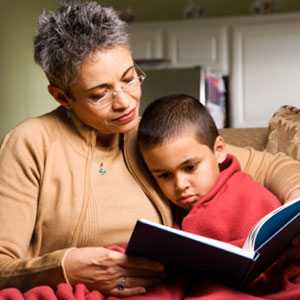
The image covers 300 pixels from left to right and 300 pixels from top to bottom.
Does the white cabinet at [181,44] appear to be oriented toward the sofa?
yes

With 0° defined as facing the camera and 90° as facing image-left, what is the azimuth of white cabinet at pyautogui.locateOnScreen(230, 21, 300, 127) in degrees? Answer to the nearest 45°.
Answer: approximately 0°

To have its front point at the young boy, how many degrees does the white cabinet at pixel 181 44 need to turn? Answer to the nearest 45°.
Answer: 0° — it already faces them

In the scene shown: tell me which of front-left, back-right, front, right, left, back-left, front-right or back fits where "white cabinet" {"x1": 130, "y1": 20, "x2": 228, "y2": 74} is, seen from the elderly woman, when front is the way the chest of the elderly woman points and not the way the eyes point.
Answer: back-left

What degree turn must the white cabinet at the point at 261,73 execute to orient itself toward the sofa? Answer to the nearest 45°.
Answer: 0° — it already faces it

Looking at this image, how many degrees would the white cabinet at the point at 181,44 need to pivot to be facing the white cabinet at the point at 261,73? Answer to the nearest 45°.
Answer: approximately 90° to its left

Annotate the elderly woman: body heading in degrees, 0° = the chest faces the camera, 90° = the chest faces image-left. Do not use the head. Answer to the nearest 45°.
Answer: approximately 315°

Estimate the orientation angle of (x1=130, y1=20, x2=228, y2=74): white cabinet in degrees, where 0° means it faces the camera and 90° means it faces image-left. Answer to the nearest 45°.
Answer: approximately 0°

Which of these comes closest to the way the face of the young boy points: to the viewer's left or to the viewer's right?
to the viewer's left

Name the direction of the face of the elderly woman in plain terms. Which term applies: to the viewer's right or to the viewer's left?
to the viewer's right

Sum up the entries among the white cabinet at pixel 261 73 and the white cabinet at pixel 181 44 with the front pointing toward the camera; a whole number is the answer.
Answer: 2

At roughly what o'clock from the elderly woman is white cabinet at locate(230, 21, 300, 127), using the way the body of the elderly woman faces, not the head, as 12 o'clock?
The white cabinet is roughly at 8 o'clock from the elderly woman.

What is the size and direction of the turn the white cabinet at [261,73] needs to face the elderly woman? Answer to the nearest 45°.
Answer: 0° — it already faces them
